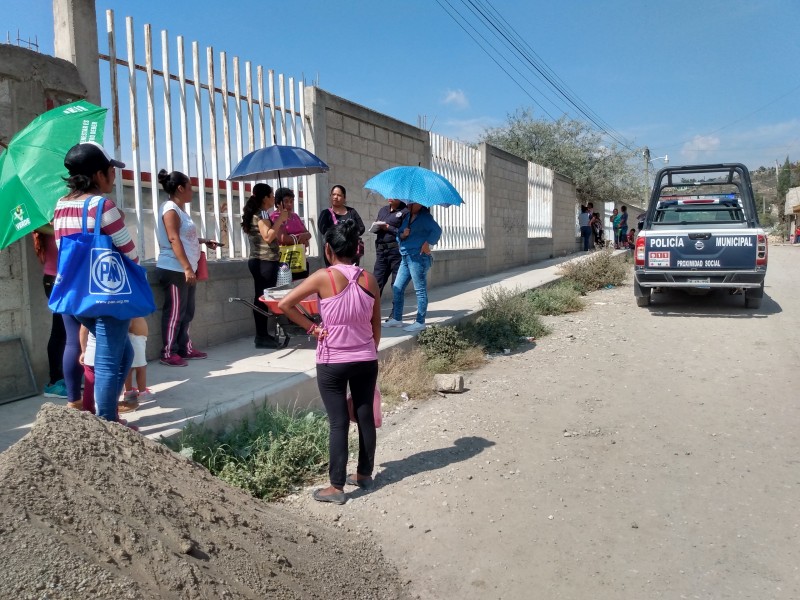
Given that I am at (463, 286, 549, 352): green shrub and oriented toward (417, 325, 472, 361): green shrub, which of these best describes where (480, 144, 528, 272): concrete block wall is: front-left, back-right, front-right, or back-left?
back-right

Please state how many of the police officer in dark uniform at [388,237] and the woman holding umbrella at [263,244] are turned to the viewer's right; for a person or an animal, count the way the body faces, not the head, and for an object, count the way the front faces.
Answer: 1

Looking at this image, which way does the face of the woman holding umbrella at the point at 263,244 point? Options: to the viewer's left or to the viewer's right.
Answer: to the viewer's right

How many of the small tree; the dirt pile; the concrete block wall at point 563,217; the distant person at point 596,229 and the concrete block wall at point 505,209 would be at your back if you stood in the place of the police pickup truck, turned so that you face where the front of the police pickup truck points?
1

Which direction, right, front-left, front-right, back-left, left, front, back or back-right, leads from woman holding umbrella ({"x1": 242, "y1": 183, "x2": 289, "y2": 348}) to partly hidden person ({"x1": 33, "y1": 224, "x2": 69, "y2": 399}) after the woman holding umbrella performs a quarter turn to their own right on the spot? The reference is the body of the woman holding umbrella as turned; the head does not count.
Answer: front-right

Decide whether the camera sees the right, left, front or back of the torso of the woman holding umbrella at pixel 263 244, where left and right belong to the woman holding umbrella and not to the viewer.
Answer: right

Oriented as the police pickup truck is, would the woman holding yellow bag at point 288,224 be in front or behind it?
behind

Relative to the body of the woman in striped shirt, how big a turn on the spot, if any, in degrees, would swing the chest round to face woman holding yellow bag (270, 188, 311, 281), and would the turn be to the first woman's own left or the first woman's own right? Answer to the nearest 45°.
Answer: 0° — they already face them

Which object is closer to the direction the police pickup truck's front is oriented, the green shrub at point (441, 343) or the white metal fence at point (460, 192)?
the white metal fence

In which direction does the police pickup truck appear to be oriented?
away from the camera
